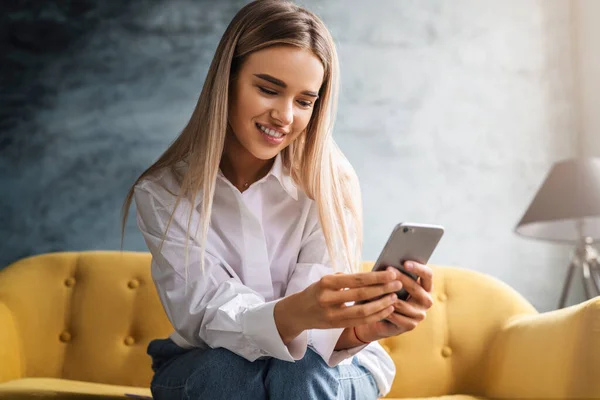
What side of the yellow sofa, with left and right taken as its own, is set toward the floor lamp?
left

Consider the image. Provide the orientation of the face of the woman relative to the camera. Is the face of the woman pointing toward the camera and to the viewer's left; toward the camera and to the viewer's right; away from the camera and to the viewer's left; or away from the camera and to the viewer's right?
toward the camera and to the viewer's right

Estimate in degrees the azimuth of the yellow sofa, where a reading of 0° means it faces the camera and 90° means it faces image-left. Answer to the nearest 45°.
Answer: approximately 0°
